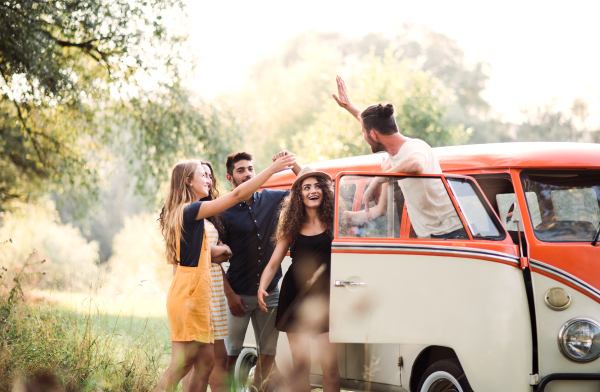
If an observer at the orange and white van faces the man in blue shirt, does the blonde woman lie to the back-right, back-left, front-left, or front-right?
front-left

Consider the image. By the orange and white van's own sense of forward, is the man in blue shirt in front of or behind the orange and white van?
behind

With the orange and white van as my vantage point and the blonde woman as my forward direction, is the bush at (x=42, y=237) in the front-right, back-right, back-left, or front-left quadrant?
front-right

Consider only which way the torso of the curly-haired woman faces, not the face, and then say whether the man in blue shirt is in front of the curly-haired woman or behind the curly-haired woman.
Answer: behind

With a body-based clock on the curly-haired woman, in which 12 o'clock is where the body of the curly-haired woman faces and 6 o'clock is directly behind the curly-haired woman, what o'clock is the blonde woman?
The blonde woman is roughly at 2 o'clock from the curly-haired woman.

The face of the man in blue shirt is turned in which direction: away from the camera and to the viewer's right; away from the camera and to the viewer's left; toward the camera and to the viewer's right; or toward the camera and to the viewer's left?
toward the camera and to the viewer's right

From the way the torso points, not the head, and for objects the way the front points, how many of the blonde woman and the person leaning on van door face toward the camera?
0

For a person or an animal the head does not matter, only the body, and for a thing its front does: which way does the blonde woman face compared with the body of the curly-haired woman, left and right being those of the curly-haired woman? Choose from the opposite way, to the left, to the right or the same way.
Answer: to the left

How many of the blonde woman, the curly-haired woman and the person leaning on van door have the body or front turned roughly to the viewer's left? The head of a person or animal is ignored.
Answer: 1

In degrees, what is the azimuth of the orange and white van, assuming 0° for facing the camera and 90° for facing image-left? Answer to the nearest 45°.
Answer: approximately 315°

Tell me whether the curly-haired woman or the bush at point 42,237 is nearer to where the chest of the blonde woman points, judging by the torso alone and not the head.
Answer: the curly-haired woman

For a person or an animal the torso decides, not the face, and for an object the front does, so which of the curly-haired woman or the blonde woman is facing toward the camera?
the curly-haired woman

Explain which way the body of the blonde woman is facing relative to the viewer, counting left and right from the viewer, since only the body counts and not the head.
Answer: facing to the right of the viewer

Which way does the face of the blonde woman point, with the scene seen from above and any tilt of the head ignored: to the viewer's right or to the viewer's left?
to the viewer's right

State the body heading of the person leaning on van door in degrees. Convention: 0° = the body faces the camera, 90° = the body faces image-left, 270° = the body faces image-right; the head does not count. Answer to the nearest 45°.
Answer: approximately 90°

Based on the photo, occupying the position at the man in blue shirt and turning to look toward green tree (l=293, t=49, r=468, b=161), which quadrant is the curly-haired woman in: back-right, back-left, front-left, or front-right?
back-right

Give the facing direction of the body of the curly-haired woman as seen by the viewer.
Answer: toward the camera

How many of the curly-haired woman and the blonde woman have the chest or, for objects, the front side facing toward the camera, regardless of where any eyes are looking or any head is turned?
1
